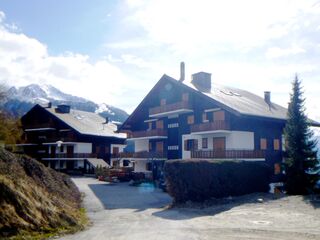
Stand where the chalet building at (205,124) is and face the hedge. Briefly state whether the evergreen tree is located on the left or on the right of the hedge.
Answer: left

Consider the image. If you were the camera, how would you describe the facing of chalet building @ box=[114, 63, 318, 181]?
facing the viewer and to the left of the viewer

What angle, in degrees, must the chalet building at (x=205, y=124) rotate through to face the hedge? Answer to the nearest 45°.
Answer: approximately 45° to its left

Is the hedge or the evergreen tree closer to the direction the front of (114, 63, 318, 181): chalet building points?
the hedge

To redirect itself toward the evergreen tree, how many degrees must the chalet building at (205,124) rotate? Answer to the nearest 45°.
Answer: approximately 90° to its left

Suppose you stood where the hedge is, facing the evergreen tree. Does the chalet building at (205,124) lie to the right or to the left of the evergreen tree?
left
